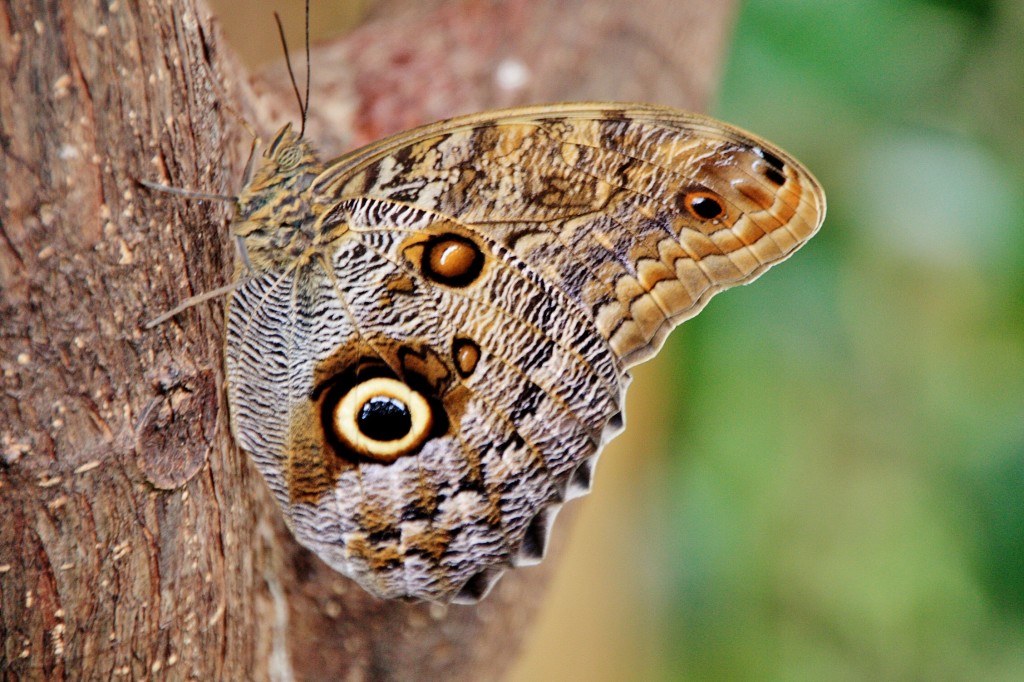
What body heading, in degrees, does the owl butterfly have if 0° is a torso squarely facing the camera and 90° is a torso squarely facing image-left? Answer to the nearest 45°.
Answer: approximately 90°
